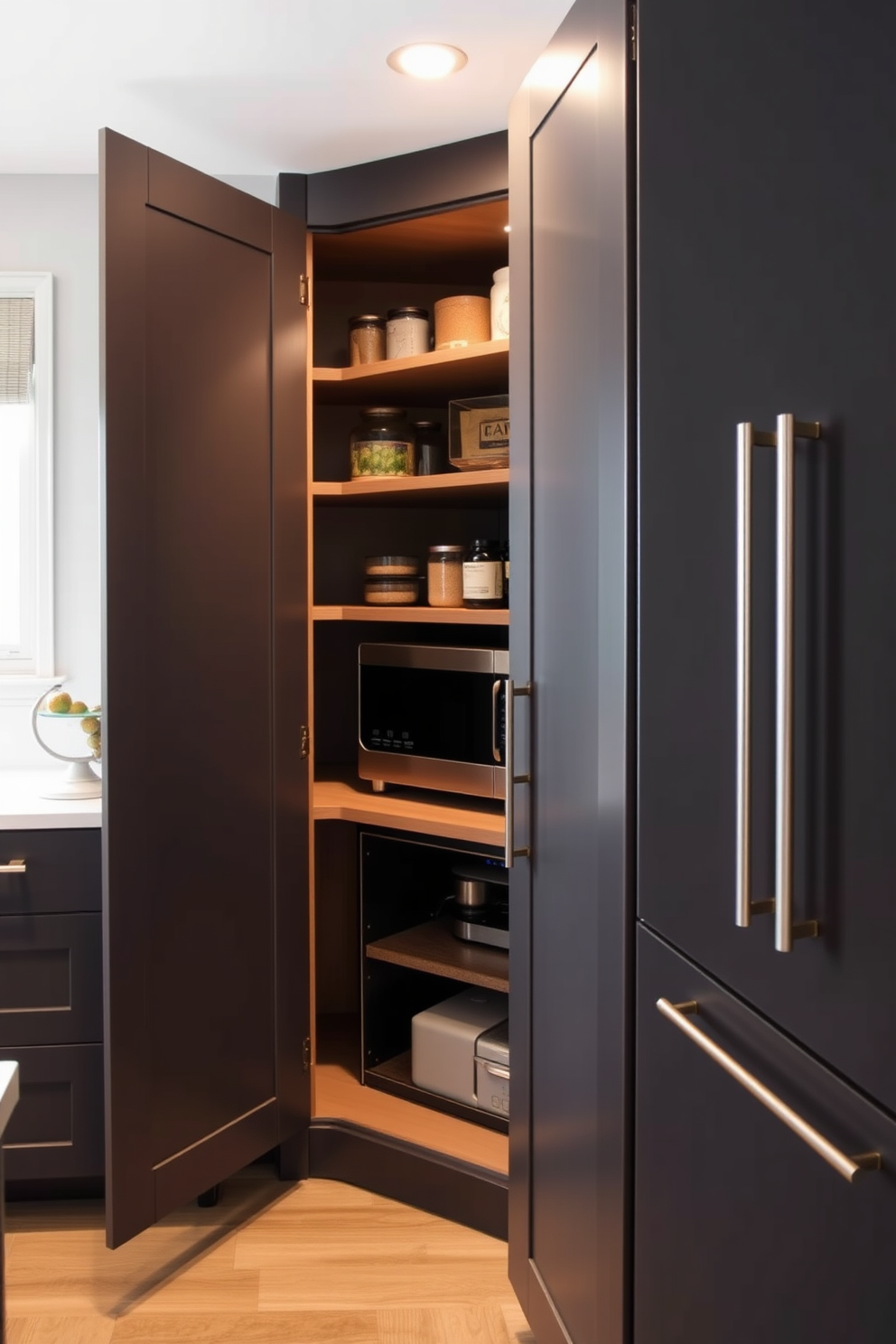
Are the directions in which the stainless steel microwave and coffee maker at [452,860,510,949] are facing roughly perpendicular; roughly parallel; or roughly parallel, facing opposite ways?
roughly parallel

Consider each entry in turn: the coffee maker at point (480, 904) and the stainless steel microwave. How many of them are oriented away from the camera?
0

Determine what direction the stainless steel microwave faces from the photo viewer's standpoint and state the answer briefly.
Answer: facing the viewer and to the left of the viewer

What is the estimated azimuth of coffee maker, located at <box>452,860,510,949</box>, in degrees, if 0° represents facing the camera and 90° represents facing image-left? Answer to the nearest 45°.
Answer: approximately 45°
